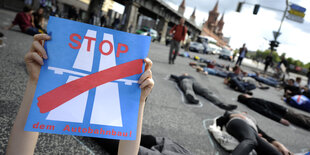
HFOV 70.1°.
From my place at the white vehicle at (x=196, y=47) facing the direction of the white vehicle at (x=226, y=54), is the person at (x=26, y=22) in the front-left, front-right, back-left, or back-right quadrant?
back-right
